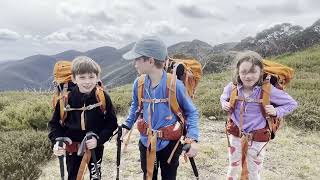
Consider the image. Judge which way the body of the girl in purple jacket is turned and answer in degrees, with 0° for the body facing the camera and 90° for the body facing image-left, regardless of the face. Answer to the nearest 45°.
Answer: approximately 0°

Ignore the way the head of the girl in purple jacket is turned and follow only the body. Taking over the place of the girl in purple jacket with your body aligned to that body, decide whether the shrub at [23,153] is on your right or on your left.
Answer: on your right

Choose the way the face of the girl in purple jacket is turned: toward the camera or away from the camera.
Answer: toward the camera
